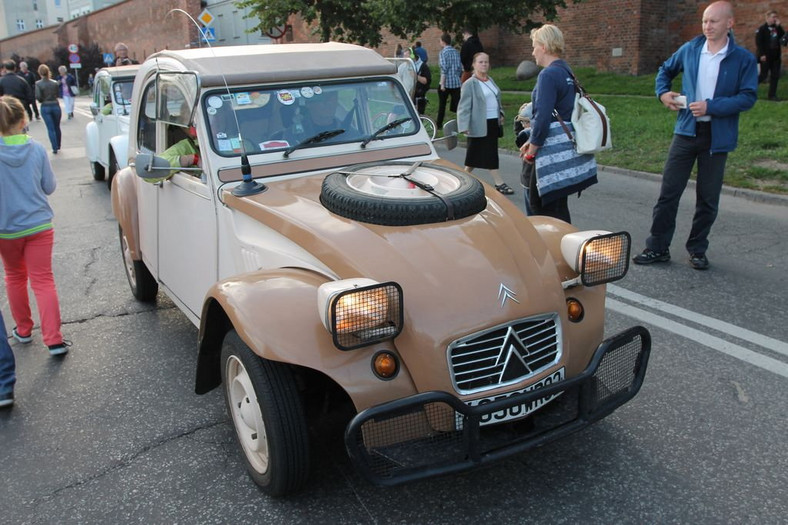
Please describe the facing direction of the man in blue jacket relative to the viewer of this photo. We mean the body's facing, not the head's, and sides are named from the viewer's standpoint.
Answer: facing the viewer and to the left of the viewer

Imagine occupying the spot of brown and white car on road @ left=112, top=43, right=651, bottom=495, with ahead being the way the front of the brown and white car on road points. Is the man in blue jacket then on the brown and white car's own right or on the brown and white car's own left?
on the brown and white car's own left

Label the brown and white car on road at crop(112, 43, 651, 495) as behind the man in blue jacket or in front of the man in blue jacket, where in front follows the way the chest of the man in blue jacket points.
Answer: in front

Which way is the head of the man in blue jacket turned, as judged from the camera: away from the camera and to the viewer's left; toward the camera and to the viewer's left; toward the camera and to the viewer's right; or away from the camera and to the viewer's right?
toward the camera and to the viewer's left

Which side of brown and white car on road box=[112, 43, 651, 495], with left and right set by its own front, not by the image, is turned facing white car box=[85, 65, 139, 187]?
back

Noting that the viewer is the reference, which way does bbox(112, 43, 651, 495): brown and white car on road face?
facing the viewer and to the right of the viewer
